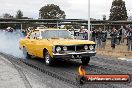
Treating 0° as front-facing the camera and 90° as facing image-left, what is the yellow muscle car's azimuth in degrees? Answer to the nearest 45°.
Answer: approximately 315°
